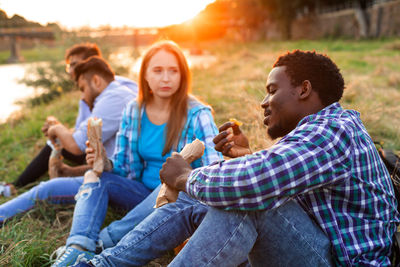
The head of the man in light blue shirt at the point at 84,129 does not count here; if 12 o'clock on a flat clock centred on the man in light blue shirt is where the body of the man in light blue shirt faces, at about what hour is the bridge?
The bridge is roughly at 3 o'clock from the man in light blue shirt.

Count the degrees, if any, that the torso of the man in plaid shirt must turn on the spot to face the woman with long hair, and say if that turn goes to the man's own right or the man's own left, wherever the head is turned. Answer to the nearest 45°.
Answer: approximately 45° to the man's own right

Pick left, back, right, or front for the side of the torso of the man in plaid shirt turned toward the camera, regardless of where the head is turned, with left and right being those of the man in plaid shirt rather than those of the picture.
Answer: left

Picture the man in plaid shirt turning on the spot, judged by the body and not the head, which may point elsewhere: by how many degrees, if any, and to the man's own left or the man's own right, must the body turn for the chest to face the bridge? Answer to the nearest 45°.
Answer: approximately 45° to the man's own right

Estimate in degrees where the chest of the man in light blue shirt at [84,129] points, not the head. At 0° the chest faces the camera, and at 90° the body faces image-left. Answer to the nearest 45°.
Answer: approximately 90°

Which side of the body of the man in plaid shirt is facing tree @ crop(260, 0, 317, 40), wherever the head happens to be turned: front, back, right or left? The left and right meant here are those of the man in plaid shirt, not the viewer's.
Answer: right
